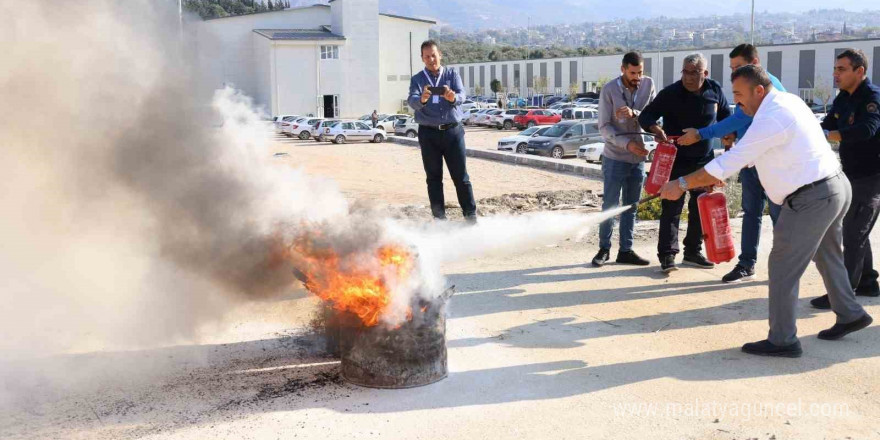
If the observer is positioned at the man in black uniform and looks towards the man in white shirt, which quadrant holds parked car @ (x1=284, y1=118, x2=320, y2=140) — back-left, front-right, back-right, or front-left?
back-right

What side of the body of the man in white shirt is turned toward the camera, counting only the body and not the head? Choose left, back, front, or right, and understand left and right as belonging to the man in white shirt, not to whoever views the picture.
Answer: left

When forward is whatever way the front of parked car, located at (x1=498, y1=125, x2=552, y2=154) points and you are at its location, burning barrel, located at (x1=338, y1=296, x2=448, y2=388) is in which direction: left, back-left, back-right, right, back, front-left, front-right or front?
front-left

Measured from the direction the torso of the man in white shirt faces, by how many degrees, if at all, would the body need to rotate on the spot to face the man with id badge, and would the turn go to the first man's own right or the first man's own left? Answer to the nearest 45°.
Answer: approximately 45° to the first man's own right

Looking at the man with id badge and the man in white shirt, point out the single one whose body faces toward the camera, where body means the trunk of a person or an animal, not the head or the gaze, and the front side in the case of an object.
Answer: the man with id badge

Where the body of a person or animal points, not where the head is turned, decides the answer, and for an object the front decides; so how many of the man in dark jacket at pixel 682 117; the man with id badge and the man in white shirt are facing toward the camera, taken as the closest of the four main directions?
2

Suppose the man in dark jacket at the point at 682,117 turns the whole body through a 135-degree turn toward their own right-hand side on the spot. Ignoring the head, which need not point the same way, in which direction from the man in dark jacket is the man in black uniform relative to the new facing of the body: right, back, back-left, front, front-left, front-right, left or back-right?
back

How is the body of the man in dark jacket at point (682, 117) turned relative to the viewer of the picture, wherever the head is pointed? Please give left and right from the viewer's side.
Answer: facing the viewer

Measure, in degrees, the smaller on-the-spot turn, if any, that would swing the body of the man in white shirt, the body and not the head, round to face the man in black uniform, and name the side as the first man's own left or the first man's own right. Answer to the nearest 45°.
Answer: approximately 90° to the first man's own right

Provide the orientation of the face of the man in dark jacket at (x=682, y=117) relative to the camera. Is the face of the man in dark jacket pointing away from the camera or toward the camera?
toward the camera

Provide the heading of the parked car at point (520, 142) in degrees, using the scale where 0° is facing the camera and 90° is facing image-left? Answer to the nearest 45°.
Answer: approximately 45°

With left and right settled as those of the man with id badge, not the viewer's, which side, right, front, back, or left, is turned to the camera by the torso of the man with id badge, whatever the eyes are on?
front

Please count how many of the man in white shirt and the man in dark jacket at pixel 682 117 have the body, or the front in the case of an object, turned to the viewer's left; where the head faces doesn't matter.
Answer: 1

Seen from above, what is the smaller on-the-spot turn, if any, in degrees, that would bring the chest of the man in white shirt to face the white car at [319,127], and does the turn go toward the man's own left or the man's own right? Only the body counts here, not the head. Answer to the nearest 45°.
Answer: approximately 45° to the man's own right

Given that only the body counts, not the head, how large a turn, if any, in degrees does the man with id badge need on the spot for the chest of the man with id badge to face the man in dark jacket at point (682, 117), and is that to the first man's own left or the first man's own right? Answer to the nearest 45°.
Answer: approximately 90° to the first man's own left

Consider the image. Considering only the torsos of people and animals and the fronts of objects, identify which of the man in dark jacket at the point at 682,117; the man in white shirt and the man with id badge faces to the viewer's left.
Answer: the man in white shirt

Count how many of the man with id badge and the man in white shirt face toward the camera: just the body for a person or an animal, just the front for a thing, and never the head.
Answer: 1

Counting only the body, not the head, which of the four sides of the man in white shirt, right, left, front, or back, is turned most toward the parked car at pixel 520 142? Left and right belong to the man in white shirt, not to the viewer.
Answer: right

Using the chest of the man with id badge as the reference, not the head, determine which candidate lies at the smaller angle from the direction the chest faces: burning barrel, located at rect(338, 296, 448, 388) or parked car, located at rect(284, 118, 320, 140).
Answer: the burning barrel

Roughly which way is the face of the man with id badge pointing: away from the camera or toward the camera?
toward the camera

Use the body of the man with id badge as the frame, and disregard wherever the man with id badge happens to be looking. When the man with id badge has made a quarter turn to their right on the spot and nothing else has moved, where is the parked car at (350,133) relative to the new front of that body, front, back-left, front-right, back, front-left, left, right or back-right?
right

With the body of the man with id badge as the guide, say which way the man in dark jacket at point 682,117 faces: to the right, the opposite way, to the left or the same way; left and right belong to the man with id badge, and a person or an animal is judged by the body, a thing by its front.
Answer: the same way
